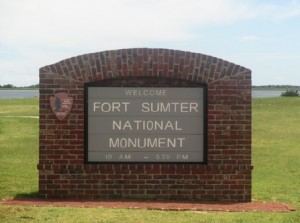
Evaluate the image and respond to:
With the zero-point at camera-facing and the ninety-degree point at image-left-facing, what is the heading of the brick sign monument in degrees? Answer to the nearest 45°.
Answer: approximately 0°
